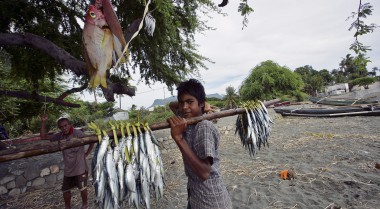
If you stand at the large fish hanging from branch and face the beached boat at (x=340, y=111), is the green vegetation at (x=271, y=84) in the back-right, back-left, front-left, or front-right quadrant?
front-left

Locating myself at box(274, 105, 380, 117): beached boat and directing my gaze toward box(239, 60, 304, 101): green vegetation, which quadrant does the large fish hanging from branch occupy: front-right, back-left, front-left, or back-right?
back-left
